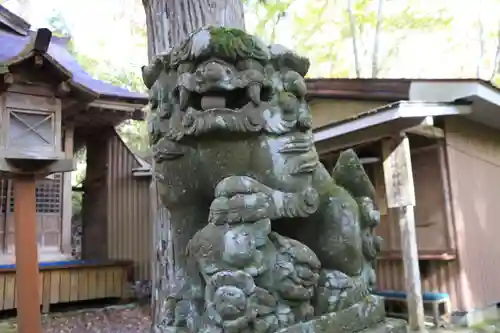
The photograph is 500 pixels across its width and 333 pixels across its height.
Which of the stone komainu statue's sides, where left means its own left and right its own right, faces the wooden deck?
right

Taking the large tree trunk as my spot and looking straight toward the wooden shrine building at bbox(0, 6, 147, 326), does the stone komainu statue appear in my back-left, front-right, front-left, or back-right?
back-left

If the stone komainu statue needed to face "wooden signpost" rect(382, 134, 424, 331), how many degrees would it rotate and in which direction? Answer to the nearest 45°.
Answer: approximately 180°

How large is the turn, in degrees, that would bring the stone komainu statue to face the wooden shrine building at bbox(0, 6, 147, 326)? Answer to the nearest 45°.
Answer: approximately 90° to its right

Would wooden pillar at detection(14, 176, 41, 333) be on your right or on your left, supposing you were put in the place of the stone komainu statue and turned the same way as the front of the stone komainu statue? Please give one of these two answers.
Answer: on your right

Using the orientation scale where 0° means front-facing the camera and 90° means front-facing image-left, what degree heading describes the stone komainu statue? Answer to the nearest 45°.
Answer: approximately 45°
